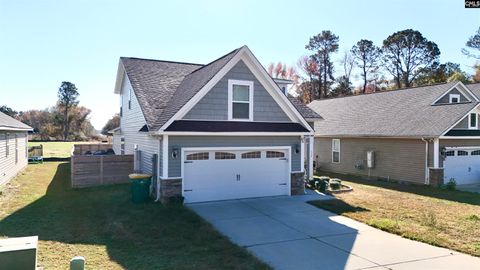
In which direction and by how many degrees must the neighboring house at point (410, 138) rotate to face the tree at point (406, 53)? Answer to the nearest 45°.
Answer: approximately 135° to its left

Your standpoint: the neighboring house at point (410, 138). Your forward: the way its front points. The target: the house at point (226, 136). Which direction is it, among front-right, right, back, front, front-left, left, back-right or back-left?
right

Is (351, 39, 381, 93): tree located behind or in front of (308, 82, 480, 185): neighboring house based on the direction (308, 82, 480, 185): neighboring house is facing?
behind

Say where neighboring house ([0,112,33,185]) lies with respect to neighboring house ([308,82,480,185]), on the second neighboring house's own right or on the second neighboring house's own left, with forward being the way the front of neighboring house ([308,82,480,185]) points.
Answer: on the second neighboring house's own right

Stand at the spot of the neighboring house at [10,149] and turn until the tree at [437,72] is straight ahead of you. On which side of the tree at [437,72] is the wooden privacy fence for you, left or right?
right

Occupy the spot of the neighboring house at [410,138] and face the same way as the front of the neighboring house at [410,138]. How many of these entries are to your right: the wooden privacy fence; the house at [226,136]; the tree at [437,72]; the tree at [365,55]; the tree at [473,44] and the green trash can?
3

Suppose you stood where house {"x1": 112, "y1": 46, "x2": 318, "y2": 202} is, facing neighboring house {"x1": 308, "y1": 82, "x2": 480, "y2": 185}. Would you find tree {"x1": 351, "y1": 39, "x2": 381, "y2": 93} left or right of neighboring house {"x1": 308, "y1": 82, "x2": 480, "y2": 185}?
left

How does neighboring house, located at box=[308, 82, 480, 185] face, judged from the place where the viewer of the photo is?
facing the viewer and to the right of the viewer

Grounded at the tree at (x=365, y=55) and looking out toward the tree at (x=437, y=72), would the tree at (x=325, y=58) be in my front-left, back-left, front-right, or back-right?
back-right

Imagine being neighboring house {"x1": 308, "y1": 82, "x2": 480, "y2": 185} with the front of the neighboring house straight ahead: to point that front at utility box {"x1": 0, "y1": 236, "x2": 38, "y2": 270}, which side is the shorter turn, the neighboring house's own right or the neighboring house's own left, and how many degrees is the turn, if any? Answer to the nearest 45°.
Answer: approximately 45° to the neighboring house's own right

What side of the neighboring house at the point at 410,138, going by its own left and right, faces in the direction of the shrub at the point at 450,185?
front

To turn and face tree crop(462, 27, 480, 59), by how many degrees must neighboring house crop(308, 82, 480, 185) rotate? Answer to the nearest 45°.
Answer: approximately 135° to its left
